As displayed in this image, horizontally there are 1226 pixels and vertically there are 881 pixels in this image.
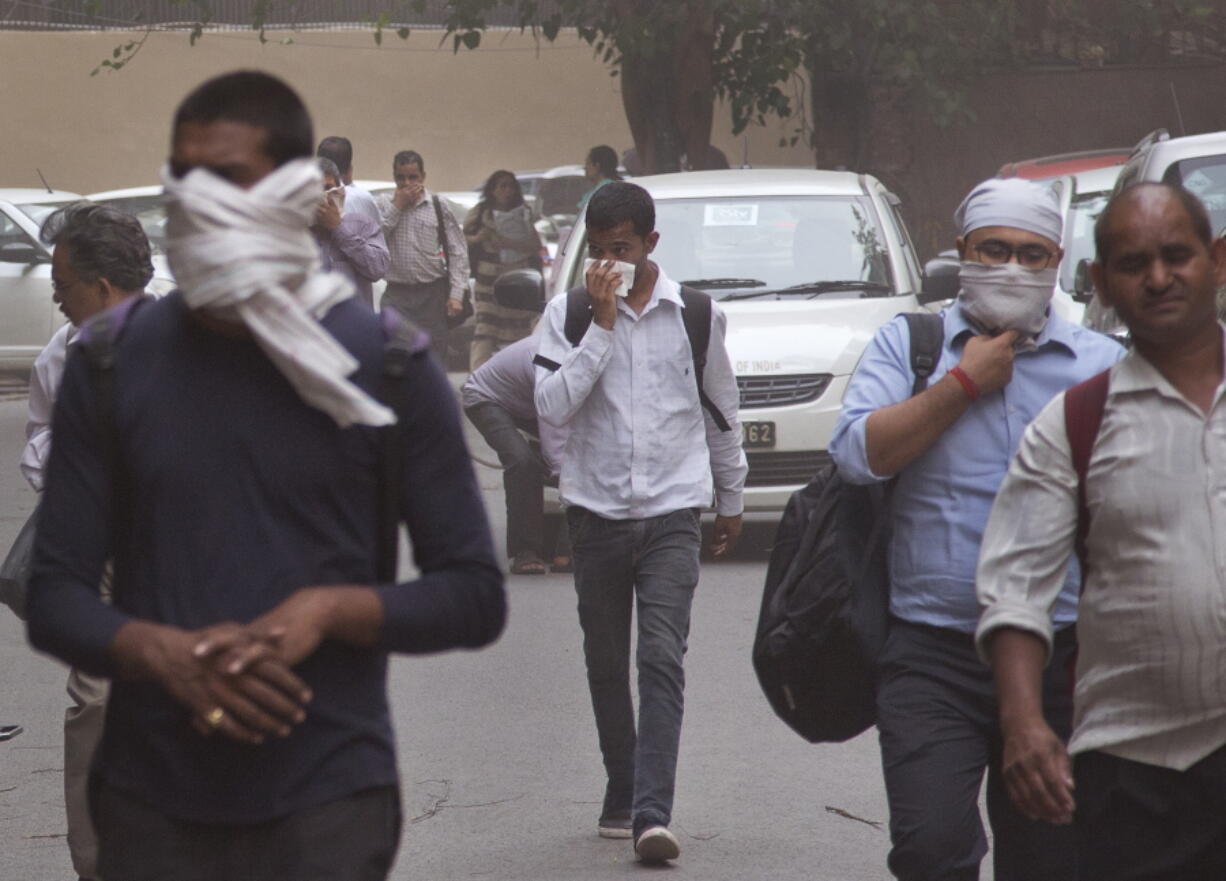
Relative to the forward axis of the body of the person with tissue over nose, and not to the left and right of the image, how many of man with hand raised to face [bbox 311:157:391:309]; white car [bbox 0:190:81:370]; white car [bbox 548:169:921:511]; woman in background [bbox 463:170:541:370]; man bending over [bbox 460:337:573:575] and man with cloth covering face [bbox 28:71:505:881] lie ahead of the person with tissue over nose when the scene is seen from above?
1

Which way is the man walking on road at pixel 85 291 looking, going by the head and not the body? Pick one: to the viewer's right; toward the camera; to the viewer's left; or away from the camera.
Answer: to the viewer's left

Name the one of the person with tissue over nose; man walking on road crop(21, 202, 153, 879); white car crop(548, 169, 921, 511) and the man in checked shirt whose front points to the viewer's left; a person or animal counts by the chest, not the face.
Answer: the man walking on road

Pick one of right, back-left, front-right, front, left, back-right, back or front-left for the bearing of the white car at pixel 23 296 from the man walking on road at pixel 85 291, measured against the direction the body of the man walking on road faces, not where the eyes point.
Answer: right

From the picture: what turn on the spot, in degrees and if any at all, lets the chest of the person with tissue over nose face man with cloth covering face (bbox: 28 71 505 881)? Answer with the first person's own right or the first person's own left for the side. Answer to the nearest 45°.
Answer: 0° — they already face them

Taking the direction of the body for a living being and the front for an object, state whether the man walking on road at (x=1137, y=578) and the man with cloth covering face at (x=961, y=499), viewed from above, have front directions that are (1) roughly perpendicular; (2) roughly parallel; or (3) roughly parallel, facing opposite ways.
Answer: roughly parallel

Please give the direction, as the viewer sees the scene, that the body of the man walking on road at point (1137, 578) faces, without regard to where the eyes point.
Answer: toward the camera

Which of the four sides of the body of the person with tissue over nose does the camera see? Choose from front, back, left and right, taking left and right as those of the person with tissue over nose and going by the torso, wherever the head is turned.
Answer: front

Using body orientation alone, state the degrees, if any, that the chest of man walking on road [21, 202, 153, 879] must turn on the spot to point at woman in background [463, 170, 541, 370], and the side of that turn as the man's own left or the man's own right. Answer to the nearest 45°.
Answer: approximately 90° to the man's own right

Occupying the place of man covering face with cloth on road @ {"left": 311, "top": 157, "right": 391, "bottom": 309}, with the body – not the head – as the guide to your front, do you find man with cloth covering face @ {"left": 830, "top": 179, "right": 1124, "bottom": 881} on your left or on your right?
on your left

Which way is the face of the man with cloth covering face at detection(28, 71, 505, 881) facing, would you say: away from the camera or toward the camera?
toward the camera

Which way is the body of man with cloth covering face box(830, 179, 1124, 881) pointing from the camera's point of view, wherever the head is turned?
toward the camera

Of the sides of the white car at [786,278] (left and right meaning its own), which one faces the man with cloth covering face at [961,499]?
front

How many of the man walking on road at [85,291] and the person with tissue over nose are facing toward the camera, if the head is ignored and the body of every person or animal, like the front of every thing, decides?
1
